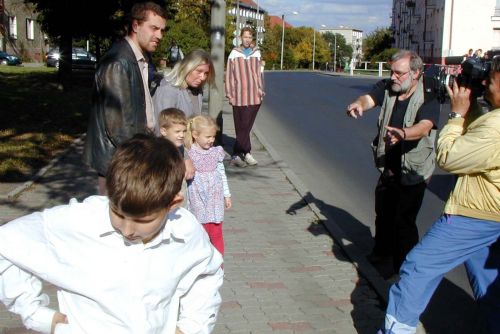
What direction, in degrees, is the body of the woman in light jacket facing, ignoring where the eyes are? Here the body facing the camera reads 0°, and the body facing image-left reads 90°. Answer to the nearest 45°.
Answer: approximately 315°

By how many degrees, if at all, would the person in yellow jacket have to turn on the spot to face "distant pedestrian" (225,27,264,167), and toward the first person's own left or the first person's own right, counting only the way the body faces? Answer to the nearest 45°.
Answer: approximately 45° to the first person's own right

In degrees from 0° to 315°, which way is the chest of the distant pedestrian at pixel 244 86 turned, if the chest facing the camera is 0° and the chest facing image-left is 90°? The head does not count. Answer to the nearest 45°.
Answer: approximately 0°

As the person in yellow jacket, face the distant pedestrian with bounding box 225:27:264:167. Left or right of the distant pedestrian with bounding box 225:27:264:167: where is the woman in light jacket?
left

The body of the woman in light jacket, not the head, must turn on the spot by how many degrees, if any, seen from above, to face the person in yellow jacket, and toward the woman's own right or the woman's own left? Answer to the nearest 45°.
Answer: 0° — they already face them

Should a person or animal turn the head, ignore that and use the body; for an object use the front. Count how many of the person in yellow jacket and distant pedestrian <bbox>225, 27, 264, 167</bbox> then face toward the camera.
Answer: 1

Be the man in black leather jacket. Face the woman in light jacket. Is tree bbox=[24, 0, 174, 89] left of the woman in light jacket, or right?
left

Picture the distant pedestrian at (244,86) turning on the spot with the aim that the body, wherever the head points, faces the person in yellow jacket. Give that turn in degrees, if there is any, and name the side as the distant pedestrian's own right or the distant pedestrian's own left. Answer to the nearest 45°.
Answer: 0° — they already face them

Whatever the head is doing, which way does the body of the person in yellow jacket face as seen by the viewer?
to the viewer's left

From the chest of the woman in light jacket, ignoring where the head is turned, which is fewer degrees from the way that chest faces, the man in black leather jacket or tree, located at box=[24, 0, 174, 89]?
the man in black leather jacket
